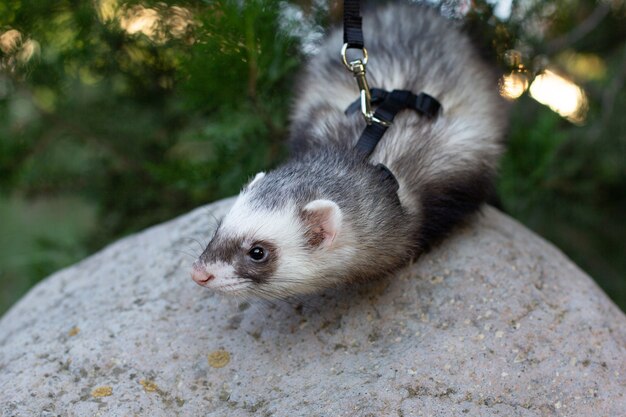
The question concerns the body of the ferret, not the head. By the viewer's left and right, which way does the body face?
facing the viewer and to the left of the viewer
